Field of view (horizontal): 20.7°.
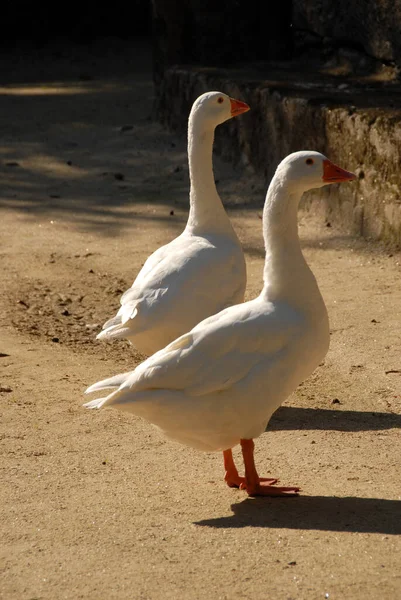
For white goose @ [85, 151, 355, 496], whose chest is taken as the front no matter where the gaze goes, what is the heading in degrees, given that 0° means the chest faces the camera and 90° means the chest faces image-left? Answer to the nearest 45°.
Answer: approximately 270°

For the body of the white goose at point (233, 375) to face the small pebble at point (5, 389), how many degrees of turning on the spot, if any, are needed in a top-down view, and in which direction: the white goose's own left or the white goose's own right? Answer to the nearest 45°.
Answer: approximately 135° to the white goose's own left

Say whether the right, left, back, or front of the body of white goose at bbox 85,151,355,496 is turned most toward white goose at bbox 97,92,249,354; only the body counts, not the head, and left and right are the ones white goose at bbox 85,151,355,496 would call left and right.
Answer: left
